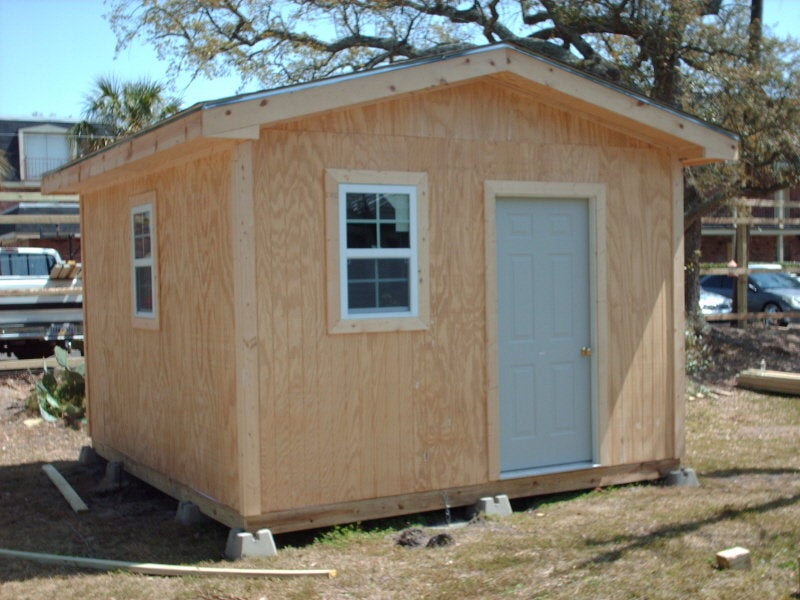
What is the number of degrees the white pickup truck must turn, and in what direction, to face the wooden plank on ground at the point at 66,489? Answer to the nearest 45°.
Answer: approximately 180°

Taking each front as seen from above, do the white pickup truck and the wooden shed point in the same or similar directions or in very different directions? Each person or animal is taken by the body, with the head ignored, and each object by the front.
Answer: very different directions

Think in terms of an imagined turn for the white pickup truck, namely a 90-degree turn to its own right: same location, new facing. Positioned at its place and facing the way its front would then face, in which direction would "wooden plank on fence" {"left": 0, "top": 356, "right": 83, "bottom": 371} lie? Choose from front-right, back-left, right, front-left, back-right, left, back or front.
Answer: right

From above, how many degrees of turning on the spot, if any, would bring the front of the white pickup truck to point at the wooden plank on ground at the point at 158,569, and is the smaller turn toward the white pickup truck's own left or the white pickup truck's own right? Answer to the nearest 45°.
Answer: approximately 180°

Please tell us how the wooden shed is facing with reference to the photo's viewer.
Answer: facing the viewer and to the right of the viewer

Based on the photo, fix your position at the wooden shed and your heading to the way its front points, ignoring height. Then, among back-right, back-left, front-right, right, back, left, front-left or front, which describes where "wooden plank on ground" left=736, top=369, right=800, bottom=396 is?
left

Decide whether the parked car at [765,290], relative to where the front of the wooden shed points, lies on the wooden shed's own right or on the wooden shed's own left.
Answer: on the wooden shed's own left

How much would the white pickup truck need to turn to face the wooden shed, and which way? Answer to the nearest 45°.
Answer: approximately 180°

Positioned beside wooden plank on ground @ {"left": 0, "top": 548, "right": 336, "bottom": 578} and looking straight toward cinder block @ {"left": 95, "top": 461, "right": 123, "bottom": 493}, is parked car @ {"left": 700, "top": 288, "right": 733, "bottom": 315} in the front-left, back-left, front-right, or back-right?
front-right

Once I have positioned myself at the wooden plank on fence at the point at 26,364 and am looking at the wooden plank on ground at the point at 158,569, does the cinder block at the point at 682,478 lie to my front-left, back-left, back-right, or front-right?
front-left

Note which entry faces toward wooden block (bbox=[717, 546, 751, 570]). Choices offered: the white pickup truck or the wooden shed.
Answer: the wooden shed

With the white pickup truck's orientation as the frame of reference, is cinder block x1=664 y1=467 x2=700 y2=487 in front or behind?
behind

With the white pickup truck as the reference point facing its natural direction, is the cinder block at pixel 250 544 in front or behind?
behind
